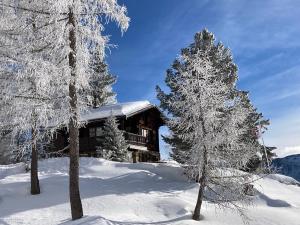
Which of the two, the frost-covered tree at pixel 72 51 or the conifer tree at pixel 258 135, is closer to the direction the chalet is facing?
the conifer tree

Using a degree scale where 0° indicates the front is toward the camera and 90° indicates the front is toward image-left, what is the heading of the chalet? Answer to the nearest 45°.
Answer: approximately 315°

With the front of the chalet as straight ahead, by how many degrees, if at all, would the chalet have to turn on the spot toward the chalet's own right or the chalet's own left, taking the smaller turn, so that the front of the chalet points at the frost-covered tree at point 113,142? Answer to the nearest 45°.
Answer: approximately 45° to the chalet's own right

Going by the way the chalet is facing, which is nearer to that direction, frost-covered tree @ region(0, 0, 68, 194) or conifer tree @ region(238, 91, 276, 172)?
the conifer tree

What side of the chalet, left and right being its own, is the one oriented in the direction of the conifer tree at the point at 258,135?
front

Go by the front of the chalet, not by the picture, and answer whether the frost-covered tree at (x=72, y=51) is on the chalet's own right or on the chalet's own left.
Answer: on the chalet's own right

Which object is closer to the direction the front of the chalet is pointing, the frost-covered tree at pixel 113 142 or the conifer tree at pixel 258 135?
the conifer tree

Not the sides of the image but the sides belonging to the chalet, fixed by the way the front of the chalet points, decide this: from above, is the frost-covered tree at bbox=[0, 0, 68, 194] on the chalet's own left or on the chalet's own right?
on the chalet's own right
